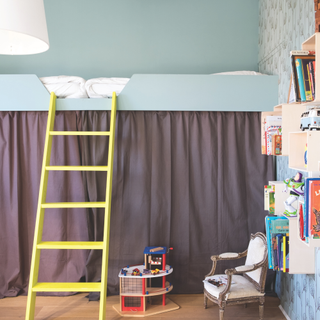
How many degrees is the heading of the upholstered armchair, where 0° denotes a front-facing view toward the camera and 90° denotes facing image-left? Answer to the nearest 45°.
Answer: approximately 45°

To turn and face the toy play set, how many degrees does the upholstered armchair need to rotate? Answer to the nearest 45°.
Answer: approximately 45° to its right
